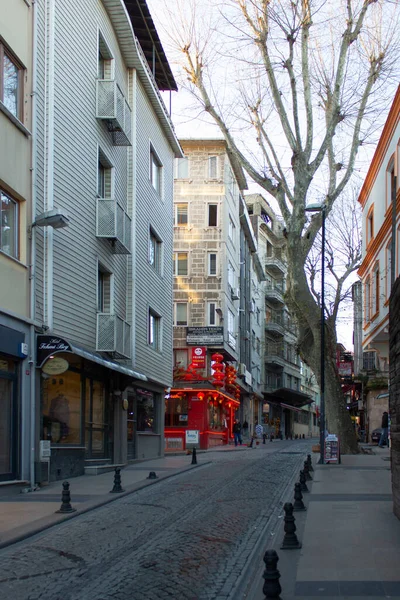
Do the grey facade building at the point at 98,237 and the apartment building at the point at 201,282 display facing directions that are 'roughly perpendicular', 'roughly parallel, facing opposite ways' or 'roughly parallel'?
roughly perpendicular

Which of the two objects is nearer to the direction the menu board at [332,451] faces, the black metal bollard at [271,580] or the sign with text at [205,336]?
the black metal bollard

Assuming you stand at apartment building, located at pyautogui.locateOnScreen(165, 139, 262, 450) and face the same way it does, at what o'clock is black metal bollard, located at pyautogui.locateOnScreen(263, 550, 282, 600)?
The black metal bollard is roughly at 12 o'clock from the apartment building.

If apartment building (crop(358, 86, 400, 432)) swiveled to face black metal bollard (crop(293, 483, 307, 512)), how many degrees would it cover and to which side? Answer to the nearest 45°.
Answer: approximately 90° to its left

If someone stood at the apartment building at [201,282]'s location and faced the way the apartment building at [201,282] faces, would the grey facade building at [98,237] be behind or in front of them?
in front

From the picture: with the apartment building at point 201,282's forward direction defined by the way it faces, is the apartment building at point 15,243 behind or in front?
in front

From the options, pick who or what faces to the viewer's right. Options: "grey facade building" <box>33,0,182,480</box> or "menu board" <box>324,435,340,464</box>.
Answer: the grey facade building

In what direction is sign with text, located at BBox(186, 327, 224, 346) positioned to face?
toward the camera

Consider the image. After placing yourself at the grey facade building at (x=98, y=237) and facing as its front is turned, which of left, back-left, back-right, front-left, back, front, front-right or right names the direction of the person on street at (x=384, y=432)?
front-left

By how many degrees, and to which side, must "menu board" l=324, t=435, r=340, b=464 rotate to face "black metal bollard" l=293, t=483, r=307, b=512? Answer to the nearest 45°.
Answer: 0° — it already faces it

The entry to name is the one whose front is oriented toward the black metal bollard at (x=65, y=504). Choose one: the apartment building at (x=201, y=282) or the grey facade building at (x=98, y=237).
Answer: the apartment building

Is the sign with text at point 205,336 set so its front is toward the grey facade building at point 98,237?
yes

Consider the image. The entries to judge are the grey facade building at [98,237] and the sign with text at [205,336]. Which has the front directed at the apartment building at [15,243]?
the sign with text

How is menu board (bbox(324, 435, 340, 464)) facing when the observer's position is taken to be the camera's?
facing the viewer

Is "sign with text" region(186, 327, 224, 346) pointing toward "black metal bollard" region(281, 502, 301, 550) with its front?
yes
